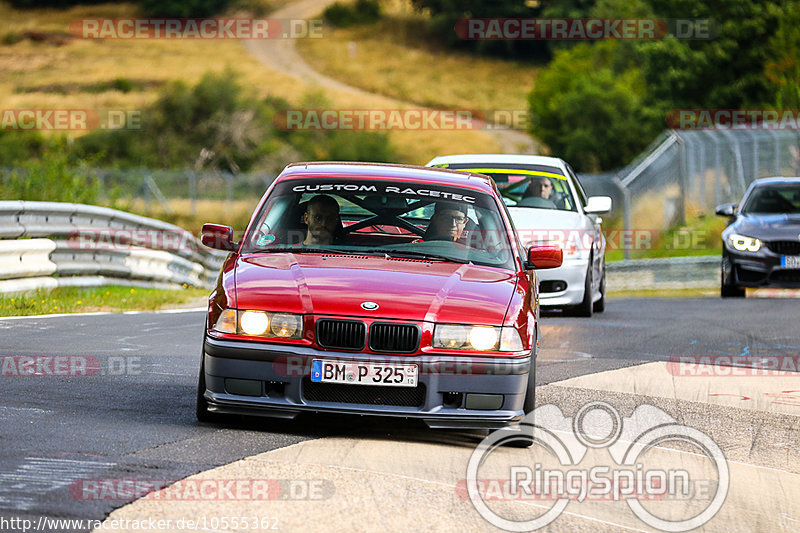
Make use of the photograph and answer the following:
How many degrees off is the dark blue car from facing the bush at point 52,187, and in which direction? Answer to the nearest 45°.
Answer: approximately 90° to its right

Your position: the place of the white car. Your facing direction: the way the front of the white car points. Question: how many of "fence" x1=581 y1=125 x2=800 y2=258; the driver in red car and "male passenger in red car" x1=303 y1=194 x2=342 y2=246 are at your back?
1

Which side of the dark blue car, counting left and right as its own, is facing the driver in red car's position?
front

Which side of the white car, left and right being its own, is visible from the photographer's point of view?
front

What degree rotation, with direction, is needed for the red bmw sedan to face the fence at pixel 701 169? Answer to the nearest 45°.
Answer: approximately 180°

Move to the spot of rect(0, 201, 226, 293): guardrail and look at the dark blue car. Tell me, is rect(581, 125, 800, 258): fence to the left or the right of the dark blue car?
left

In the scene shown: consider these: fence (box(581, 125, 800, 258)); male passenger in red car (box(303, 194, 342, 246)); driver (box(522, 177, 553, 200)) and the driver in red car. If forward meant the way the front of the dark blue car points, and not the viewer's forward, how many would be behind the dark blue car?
1

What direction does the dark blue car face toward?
toward the camera

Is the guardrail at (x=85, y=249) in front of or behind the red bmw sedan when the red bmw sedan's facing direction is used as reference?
behind

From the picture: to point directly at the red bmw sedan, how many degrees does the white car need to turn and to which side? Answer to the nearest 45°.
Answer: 0° — it already faces it

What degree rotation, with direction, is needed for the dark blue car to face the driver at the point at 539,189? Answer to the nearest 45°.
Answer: approximately 45° to its right
